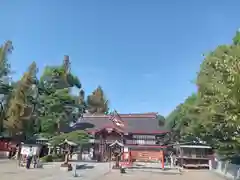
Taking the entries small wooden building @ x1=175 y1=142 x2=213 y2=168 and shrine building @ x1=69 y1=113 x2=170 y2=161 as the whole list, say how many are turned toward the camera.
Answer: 2

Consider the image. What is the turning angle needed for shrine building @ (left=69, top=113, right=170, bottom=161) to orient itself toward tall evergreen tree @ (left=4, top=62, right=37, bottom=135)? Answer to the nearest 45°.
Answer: approximately 45° to its right

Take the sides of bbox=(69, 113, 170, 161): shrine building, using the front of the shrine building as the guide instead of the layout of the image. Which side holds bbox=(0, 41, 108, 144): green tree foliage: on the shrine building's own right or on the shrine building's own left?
on the shrine building's own right

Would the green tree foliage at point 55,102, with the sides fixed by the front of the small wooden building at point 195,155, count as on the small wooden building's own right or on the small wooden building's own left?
on the small wooden building's own right

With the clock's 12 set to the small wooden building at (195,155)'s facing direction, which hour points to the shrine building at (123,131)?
The shrine building is roughly at 4 o'clock from the small wooden building.

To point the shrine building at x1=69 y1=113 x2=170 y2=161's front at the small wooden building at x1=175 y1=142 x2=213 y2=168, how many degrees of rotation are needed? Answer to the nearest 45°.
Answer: approximately 45° to its left
